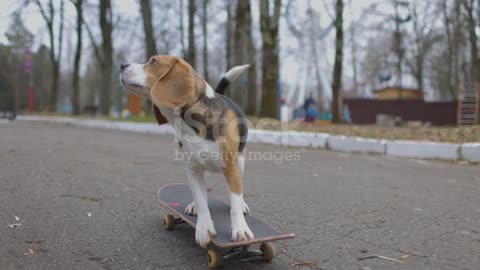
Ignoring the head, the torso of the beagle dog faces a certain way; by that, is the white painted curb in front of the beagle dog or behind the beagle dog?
behind

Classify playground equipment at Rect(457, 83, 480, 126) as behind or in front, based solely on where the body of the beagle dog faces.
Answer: behind

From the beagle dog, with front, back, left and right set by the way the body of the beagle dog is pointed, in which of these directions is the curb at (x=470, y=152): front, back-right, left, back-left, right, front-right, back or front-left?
back

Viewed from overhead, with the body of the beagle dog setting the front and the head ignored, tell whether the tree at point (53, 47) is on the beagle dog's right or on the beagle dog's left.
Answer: on the beagle dog's right

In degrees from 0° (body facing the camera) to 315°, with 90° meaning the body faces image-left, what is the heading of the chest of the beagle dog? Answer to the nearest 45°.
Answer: approximately 45°

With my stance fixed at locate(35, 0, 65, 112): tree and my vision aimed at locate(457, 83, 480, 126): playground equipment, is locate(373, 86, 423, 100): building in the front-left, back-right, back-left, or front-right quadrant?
front-left

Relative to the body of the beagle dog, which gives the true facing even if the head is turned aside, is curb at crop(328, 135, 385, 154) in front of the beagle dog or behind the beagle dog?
behind

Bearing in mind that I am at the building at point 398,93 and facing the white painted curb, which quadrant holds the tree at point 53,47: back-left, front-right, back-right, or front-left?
front-right
